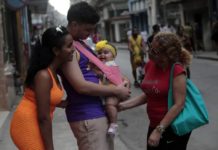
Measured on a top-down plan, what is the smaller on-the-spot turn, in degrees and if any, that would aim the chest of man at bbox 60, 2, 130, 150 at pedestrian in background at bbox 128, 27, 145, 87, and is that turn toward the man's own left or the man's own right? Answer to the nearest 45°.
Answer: approximately 90° to the man's own left

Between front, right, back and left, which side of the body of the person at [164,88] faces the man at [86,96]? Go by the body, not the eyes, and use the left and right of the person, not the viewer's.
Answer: front

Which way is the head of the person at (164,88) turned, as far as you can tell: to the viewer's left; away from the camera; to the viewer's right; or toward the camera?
to the viewer's left

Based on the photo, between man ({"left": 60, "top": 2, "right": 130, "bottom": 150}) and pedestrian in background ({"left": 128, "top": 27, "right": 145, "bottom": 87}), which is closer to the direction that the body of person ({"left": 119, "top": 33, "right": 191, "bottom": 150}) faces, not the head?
the man

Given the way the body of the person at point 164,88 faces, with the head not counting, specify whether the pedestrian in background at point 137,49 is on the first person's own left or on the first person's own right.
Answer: on the first person's own right

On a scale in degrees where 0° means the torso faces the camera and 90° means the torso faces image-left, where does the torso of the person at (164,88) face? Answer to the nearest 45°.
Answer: approximately 45°

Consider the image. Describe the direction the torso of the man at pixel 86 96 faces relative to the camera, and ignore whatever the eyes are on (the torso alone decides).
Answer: to the viewer's right
